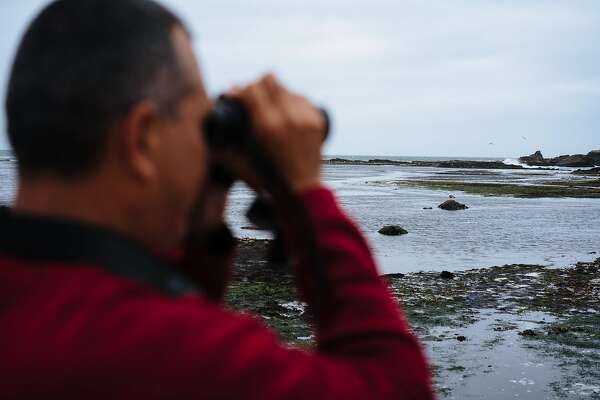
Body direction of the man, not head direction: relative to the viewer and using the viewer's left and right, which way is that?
facing away from the viewer and to the right of the viewer

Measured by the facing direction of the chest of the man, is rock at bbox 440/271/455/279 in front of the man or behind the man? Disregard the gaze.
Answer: in front

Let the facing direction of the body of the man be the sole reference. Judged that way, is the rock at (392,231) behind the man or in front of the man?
in front

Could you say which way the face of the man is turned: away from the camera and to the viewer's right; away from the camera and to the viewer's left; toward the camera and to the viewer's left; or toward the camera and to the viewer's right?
away from the camera and to the viewer's right

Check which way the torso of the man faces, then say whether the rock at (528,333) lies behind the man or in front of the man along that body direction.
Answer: in front
